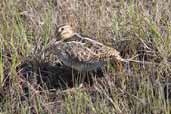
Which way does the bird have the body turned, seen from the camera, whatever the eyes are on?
to the viewer's left
